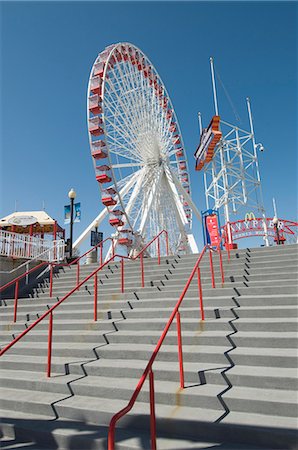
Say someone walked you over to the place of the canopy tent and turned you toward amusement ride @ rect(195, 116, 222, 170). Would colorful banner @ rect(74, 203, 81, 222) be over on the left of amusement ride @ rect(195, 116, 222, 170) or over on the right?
right

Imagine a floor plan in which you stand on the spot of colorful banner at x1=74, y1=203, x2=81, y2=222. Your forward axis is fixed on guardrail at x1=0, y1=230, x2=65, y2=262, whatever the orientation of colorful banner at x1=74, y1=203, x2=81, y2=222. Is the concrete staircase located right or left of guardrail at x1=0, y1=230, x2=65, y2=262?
left

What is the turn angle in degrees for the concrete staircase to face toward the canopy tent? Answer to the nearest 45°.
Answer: approximately 135° to its right

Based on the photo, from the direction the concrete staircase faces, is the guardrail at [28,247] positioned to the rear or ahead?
to the rear

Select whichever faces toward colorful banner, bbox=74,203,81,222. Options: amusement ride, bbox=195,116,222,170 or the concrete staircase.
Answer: the amusement ride

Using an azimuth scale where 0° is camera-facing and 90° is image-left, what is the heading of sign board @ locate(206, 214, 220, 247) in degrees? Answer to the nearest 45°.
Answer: approximately 0°

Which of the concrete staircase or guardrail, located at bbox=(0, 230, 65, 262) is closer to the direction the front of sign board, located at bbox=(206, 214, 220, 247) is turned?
the concrete staircase

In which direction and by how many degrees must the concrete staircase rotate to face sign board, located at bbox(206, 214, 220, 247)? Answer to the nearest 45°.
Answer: approximately 180°
